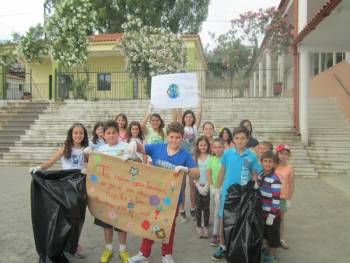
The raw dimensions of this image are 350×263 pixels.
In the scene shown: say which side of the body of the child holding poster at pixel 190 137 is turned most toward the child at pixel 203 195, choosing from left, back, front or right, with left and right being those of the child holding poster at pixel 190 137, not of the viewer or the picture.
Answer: front

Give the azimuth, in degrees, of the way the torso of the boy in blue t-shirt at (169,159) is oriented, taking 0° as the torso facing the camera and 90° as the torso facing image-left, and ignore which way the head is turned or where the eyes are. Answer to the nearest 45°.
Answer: approximately 0°

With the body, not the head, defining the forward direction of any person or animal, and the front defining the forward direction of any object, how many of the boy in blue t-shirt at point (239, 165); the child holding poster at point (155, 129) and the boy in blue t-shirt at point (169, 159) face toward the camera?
3

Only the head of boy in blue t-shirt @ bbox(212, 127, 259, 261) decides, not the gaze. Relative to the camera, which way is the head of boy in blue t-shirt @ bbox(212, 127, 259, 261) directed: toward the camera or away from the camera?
toward the camera

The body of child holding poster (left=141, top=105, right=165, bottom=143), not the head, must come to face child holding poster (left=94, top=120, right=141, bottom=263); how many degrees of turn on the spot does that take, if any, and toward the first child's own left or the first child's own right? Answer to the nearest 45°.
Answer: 0° — they already face them

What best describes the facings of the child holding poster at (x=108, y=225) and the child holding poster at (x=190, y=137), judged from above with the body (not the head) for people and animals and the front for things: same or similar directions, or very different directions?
same or similar directions

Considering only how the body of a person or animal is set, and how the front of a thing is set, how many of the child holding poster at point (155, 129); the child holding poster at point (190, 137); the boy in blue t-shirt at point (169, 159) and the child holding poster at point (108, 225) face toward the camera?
4

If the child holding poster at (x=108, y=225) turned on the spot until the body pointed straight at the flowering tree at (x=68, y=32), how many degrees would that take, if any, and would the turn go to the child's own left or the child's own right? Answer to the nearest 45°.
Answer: approximately 180°

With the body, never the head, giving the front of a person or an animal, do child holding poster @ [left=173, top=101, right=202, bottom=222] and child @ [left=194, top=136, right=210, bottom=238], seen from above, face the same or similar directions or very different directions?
same or similar directions

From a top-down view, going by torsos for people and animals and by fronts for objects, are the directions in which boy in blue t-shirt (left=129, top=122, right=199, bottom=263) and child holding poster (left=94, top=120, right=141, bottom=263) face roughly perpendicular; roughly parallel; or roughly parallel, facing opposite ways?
roughly parallel

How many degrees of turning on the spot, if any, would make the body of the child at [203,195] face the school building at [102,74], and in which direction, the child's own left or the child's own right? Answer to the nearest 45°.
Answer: approximately 180°

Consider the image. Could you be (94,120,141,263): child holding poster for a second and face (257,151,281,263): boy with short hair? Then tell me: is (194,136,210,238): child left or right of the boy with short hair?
left

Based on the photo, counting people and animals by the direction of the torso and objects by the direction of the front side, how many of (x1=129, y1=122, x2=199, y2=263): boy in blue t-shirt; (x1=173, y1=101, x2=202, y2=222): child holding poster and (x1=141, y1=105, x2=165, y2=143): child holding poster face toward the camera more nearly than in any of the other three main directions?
3

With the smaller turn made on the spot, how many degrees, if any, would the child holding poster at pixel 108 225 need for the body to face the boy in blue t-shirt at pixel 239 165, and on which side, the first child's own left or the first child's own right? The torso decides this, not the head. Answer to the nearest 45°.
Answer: approximately 90° to the first child's own left

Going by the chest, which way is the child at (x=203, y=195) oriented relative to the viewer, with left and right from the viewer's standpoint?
facing the viewer

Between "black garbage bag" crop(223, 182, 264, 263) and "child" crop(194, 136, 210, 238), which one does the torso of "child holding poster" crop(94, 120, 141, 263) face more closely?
the black garbage bag

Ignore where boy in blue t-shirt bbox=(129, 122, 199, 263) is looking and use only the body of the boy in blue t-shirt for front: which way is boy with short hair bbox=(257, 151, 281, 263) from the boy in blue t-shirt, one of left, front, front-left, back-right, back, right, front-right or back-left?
left

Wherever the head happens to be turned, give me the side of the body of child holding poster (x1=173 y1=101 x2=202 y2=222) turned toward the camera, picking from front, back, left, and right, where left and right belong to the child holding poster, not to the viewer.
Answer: front

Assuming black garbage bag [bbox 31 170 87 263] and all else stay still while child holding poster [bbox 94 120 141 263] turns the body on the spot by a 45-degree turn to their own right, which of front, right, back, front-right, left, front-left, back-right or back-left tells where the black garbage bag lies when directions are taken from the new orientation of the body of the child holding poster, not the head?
front

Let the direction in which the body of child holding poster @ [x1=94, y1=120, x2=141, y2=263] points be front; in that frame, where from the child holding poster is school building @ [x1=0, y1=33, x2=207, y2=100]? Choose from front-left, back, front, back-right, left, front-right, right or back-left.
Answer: back
